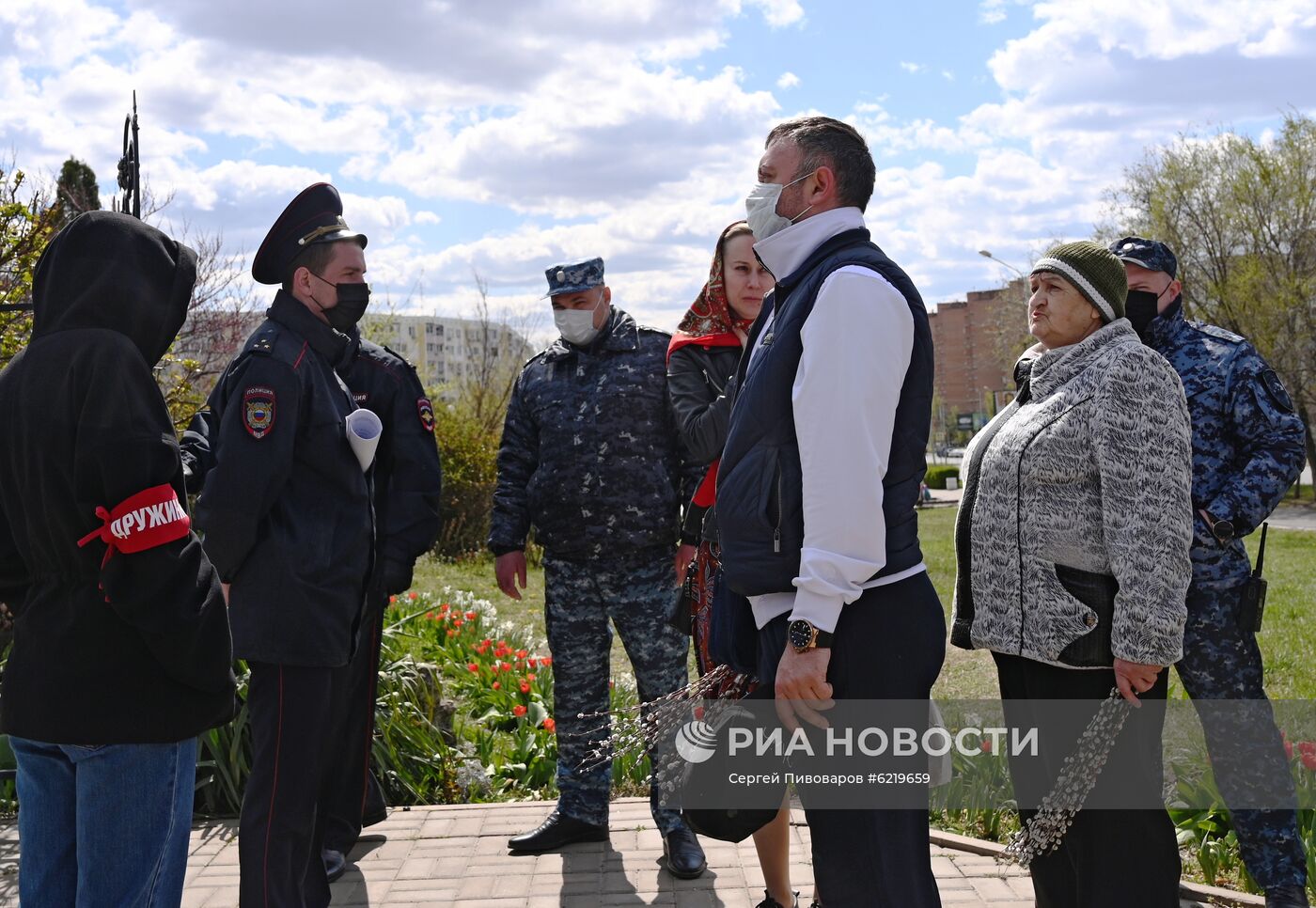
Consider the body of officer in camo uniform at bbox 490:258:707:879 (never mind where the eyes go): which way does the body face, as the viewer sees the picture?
toward the camera

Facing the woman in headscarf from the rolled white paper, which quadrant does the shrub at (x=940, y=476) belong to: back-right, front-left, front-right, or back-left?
front-left

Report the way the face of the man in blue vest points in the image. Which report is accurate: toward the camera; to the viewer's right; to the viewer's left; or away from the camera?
to the viewer's left

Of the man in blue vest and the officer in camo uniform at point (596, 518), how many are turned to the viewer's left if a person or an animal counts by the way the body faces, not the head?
1

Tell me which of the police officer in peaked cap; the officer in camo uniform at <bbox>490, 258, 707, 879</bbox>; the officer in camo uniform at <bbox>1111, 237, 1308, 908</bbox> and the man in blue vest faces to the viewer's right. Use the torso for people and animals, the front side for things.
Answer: the police officer in peaked cap

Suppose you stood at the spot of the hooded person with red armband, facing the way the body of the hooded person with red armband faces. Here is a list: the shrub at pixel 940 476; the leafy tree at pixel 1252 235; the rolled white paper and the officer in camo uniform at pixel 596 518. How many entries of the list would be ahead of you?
4

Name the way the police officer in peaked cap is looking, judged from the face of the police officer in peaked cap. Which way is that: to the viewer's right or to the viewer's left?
to the viewer's right

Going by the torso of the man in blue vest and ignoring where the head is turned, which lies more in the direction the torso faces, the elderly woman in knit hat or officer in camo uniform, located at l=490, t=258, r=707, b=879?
the officer in camo uniform

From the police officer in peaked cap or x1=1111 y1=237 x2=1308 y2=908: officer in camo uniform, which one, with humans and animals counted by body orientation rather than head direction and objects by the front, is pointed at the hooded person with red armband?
the officer in camo uniform

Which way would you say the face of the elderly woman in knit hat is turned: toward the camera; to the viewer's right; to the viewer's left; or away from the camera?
to the viewer's left

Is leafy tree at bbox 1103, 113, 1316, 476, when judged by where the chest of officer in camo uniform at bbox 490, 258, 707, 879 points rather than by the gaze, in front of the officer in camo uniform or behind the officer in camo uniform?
behind

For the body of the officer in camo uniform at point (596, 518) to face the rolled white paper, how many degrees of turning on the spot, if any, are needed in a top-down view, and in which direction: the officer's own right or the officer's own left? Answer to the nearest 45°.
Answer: approximately 45° to the officer's own right

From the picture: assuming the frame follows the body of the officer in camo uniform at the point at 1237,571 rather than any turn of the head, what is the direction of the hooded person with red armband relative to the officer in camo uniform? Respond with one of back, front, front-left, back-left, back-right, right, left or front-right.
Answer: front

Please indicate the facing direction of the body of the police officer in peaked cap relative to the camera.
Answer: to the viewer's right

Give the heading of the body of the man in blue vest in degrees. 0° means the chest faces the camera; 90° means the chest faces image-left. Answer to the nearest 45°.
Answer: approximately 90°

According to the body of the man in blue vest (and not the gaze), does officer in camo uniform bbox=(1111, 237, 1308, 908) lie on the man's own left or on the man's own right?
on the man's own right
